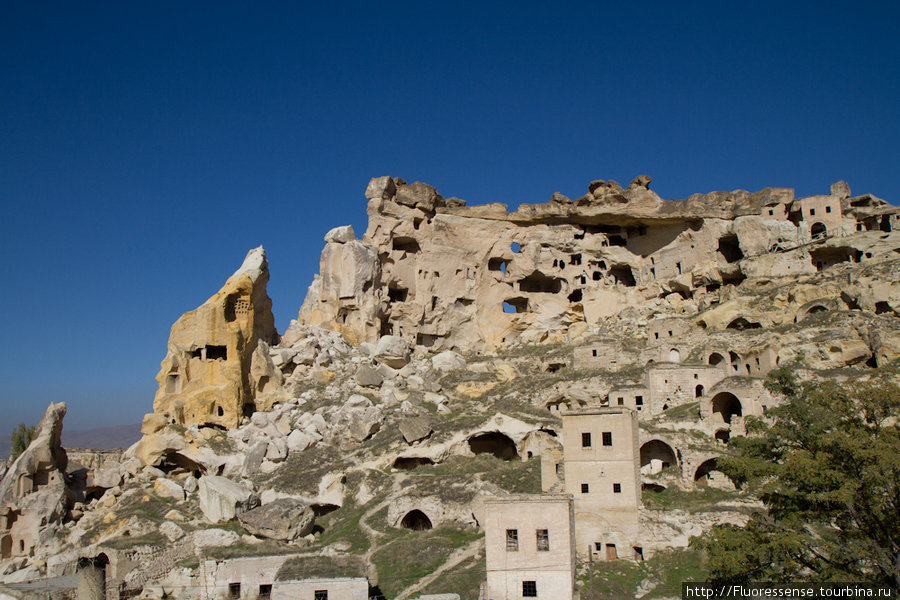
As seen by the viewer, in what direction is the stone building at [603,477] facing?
toward the camera

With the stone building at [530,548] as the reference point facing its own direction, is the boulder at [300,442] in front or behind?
behind

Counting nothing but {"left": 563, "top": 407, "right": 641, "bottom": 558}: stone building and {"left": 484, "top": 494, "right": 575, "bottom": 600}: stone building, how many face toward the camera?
2

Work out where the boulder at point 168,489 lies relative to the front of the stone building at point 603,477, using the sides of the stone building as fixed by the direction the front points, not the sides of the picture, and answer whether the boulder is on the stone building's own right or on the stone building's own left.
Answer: on the stone building's own right

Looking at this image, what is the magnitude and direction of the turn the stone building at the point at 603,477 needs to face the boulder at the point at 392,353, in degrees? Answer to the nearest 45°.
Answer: approximately 135° to its right

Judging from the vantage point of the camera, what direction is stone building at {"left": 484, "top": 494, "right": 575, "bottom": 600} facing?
facing the viewer

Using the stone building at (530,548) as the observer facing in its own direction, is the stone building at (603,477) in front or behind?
behind
